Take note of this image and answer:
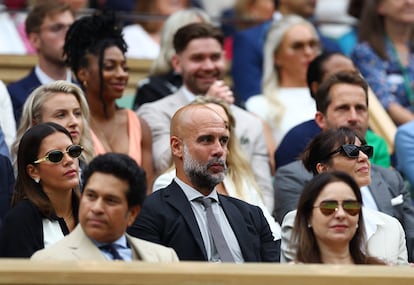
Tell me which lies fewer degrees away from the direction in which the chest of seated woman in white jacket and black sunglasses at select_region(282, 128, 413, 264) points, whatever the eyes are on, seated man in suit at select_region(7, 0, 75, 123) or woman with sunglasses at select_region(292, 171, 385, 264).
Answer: the woman with sunglasses

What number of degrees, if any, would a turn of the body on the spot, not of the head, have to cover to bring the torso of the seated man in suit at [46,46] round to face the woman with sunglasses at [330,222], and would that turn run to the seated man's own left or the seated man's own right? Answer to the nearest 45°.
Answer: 0° — they already face them

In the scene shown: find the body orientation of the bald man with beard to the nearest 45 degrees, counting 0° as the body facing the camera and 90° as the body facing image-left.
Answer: approximately 315°

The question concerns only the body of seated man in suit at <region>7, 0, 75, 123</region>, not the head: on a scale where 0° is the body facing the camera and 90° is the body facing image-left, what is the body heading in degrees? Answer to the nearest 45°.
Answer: approximately 315°

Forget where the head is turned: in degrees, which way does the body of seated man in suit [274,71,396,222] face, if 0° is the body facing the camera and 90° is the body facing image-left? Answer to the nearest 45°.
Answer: approximately 315°

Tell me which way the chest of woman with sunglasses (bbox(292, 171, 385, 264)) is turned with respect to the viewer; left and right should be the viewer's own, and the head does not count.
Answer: facing the viewer

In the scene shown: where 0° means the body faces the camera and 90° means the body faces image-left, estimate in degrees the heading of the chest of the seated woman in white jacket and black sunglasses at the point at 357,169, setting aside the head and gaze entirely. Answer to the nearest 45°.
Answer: approximately 315°

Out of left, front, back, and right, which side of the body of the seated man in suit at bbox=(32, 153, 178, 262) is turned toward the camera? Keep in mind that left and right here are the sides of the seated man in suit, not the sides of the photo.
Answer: front

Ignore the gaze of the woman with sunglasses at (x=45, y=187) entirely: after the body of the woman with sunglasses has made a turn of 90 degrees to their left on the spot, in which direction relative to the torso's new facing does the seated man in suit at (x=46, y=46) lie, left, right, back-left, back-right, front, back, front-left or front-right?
front-left

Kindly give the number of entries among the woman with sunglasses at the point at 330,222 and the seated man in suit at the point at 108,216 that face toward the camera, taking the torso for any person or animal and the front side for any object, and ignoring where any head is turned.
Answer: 2

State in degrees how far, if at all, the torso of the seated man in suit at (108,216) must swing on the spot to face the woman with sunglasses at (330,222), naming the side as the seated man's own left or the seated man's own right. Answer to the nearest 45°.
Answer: approximately 90° to the seated man's own left
